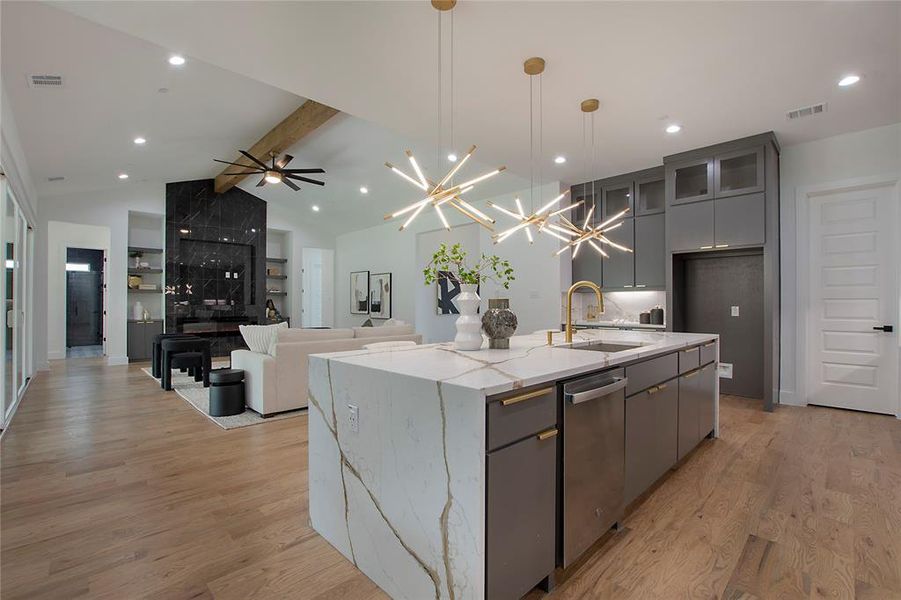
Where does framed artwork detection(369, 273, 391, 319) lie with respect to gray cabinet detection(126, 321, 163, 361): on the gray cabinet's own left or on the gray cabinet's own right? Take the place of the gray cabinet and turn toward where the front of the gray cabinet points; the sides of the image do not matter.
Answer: on the gray cabinet's own left

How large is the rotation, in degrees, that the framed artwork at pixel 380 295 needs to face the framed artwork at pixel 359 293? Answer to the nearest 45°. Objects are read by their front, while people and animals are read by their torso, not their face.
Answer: approximately 90° to its right

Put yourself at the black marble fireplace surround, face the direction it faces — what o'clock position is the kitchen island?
The kitchen island is roughly at 12 o'clock from the black marble fireplace surround.

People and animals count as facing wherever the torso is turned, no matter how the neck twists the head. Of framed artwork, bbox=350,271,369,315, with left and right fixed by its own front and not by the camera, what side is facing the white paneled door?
left

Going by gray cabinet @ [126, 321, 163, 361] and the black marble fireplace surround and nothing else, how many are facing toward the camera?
2

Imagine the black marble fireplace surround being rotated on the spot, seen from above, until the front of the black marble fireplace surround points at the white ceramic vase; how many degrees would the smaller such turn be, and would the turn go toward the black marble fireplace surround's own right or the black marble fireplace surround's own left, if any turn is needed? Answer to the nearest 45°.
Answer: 0° — it already faces it

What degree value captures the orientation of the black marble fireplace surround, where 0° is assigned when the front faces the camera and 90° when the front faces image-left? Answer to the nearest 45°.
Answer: approximately 0°

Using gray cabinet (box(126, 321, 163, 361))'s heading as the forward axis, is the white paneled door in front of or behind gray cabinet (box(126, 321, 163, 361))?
in front
